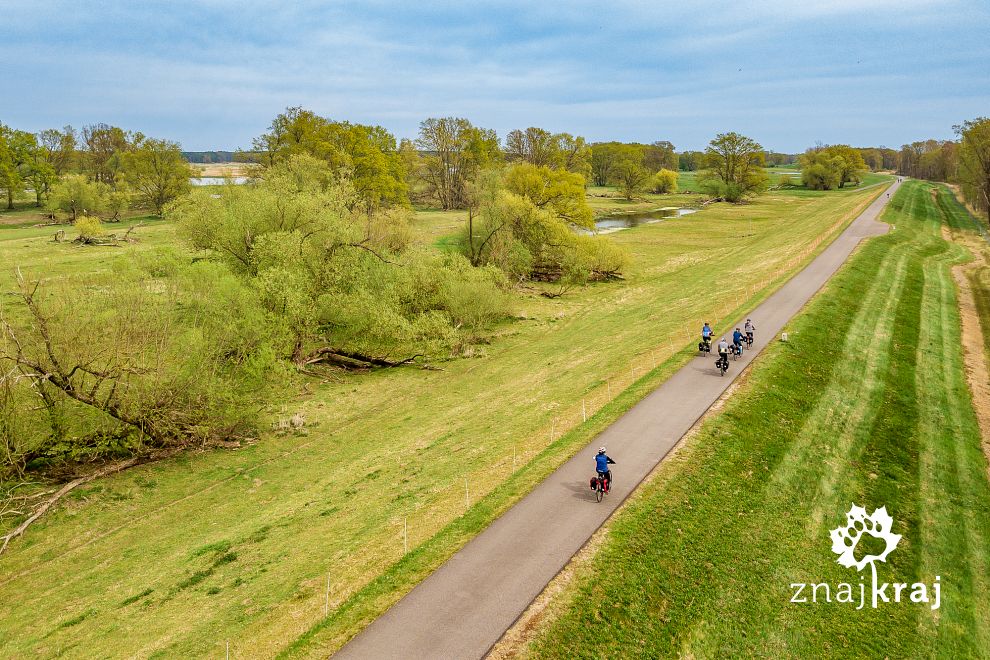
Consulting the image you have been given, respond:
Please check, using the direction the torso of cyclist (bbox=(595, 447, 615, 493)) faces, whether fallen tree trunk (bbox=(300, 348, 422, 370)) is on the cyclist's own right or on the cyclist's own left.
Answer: on the cyclist's own left

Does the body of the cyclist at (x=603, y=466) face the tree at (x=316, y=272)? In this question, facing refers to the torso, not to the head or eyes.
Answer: no

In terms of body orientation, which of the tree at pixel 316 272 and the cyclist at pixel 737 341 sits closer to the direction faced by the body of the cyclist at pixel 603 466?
the cyclist

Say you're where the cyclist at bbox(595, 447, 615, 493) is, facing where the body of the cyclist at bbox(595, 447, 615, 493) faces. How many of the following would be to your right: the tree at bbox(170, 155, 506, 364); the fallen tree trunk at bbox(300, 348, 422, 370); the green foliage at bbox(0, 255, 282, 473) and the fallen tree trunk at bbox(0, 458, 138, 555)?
0

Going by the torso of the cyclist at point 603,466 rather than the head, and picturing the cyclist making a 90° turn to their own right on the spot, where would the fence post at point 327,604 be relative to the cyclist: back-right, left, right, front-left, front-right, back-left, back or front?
right

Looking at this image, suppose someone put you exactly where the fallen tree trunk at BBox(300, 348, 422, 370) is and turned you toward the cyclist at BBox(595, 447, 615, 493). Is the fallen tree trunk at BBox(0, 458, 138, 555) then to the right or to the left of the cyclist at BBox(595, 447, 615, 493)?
right

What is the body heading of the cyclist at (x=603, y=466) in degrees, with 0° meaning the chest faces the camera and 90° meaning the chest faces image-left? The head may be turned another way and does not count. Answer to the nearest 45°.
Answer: approximately 225°

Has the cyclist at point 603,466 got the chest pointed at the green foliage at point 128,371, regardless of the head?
no

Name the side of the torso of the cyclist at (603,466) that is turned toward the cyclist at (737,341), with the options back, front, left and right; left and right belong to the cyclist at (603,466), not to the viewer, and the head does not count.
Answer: front

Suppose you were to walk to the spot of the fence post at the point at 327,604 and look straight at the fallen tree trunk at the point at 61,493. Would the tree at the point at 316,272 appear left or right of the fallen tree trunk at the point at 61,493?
right

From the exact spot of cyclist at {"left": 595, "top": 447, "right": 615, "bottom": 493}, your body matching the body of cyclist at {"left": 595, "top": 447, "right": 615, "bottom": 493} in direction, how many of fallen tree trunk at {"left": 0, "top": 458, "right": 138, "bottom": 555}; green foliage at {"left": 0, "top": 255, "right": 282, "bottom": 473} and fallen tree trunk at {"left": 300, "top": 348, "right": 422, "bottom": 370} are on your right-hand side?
0

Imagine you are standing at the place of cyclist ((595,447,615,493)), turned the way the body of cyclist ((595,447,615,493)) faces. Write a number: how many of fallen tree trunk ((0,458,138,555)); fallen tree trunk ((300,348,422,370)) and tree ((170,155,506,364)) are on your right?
0

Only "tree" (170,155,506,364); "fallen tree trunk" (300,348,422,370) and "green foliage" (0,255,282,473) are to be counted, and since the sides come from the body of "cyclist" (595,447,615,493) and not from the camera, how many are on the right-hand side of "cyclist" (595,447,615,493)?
0

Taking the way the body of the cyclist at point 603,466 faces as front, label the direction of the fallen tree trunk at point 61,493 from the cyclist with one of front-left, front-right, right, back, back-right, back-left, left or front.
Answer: back-left
